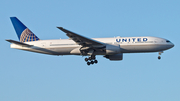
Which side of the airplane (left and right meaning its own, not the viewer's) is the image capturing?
right
